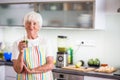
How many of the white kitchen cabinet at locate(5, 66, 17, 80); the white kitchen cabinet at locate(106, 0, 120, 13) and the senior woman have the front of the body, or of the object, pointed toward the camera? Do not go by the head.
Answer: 3

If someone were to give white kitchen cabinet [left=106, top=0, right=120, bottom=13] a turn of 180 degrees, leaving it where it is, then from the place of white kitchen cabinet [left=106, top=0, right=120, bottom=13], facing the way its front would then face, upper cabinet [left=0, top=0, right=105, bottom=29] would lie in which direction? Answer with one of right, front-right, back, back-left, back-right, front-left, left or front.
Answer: left

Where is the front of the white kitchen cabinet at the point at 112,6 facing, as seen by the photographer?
facing the viewer

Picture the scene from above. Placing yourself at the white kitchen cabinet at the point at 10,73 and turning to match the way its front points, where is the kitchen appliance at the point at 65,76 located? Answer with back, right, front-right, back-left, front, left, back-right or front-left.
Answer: front-left

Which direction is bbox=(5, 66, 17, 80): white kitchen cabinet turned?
toward the camera

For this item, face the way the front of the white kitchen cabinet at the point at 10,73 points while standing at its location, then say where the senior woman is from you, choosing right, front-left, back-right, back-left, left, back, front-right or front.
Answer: front

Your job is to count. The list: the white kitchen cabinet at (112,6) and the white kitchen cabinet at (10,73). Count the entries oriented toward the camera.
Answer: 2

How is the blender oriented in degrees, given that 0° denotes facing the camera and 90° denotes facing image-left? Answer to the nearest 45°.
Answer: approximately 45°
